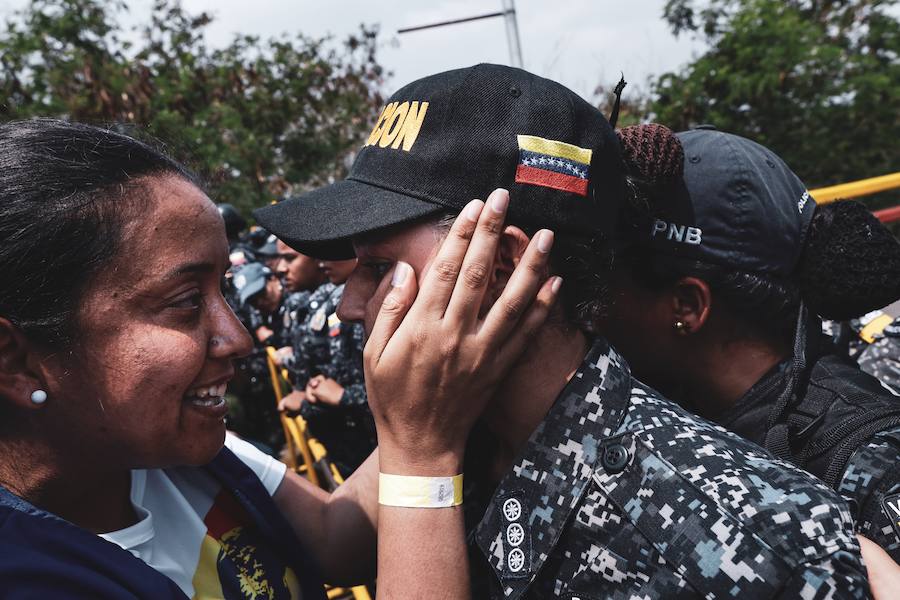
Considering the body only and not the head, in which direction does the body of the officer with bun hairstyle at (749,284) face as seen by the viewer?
to the viewer's left

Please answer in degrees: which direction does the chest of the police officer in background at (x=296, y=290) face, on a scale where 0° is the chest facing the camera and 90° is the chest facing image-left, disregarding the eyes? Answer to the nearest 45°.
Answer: approximately 45°

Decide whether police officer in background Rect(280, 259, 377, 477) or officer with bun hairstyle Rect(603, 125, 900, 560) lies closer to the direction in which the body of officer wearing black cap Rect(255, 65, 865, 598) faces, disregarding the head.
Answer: the police officer in background

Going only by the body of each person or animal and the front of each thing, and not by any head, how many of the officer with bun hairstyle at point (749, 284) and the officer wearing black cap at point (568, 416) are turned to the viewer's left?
2

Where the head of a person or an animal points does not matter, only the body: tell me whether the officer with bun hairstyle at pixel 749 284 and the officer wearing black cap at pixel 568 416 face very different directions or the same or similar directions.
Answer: same or similar directions

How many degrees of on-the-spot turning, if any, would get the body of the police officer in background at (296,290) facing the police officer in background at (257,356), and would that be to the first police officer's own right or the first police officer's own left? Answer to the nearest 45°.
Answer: approximately 90° to the first police officer's own right

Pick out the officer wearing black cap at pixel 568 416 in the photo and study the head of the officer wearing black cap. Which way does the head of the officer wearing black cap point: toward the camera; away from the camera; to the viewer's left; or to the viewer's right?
to the viewer's left

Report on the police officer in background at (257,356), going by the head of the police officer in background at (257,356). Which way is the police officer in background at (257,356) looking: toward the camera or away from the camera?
toward the camera

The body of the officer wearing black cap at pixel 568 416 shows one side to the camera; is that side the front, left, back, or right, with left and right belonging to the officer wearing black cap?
left

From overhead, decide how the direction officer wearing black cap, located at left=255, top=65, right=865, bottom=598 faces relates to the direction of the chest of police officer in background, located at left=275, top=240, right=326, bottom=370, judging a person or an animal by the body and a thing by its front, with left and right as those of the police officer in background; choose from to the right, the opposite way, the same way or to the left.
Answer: the same way

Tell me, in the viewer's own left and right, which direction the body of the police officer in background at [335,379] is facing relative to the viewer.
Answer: facing the viewer and to the left of the viewer

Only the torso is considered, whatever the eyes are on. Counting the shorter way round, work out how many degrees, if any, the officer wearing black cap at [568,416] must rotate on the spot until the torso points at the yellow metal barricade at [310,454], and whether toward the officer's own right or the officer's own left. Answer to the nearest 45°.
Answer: approximately 45° to the officer's own right

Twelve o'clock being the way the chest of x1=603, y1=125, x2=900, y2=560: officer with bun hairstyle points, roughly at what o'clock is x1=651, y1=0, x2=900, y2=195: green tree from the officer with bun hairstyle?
The green tree is roughly at 3 o'clock from the officer with bun hairstyle.

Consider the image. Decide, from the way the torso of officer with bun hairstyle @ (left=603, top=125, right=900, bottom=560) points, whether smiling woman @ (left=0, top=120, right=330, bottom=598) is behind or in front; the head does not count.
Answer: in front
